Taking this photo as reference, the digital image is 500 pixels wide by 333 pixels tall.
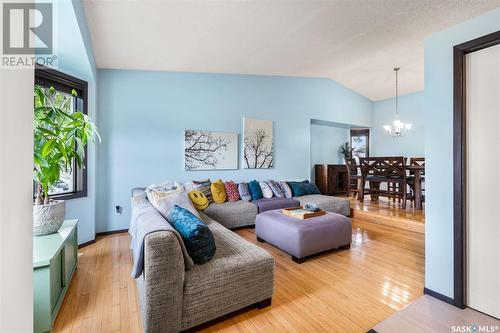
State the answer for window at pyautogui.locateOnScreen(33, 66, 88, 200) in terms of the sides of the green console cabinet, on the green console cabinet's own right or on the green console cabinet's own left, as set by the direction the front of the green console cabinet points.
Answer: on the green console cabinet's own left

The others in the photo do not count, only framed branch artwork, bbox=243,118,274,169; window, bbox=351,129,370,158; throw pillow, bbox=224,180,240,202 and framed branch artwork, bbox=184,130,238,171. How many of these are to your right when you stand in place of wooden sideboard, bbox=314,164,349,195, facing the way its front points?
3

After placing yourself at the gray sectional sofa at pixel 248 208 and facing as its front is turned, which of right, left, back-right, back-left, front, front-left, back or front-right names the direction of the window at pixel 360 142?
back-left

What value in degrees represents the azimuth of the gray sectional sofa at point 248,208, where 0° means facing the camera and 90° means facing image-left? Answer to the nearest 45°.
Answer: approximately 0°

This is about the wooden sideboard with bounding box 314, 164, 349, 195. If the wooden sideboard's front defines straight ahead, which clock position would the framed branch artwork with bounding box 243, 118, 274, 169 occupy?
The framed branch artwork is roughly at 3 o'clock from the wooden sideboard.

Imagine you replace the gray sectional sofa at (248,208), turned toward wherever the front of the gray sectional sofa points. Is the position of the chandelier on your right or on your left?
on your left

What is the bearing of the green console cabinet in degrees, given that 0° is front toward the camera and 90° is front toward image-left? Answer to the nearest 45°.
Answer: approximately 270°

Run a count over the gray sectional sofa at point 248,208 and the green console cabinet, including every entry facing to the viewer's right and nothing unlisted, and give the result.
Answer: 1

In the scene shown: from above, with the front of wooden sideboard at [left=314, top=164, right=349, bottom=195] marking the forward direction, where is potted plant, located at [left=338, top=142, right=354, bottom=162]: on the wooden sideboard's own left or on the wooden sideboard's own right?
on the wooden sideboard's own left
